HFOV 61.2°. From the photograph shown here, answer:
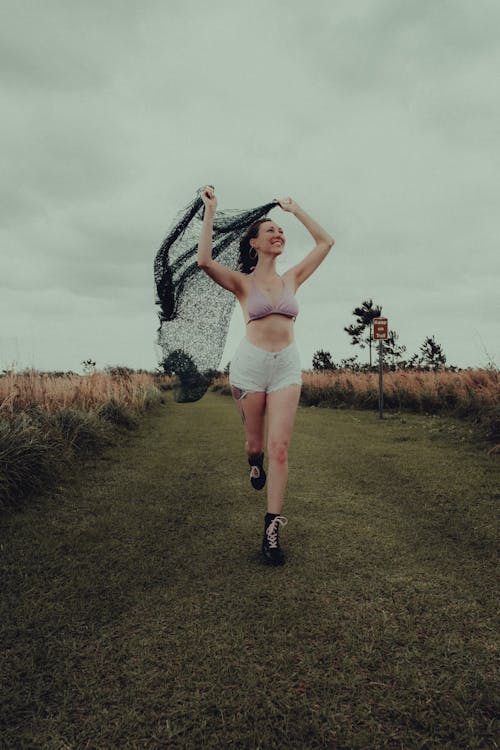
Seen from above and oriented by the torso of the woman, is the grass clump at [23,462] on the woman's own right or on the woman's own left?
on the woman's own right

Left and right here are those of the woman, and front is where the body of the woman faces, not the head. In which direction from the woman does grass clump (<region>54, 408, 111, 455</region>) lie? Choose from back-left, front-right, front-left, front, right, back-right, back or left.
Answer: back-right

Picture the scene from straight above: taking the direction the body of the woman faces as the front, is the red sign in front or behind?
behind

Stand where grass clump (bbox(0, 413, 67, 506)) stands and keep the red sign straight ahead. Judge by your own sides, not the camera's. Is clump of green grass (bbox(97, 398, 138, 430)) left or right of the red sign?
left

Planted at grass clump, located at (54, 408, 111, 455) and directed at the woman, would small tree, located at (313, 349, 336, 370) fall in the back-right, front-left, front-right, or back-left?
back-left

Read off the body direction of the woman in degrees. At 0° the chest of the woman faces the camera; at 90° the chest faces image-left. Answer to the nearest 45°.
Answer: approximately 0°

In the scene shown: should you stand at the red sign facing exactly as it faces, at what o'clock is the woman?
The woman is roughly at 12 o'clock from the red sign.

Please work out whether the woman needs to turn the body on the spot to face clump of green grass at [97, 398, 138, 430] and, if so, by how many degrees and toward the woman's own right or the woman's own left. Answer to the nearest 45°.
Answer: approximately 135° to the woman's own right

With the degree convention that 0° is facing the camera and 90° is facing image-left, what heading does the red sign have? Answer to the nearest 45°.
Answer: approximately 0°

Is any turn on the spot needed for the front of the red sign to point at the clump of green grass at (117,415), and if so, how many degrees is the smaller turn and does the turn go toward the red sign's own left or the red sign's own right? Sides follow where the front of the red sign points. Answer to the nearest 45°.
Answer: approximately 45° to the red sign's own right

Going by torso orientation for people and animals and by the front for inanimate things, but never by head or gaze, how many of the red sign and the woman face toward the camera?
2

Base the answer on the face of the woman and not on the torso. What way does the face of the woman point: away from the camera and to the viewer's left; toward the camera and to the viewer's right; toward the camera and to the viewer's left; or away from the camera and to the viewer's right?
toward the camera and to the viewer's right
